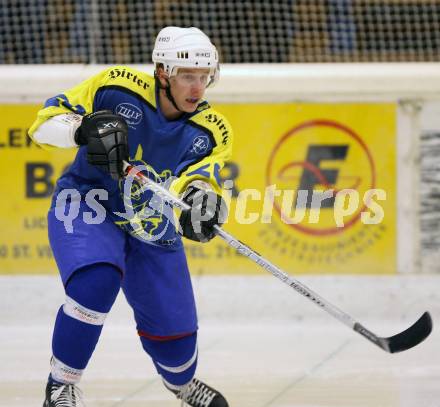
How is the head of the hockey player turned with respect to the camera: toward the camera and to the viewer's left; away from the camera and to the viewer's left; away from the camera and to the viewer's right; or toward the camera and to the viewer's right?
toward the camera and to the viewer's right

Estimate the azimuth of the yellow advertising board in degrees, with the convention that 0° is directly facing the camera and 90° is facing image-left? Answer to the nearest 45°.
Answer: approximately 0°

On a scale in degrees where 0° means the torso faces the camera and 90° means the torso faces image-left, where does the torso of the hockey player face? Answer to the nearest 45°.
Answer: approximately 315°
